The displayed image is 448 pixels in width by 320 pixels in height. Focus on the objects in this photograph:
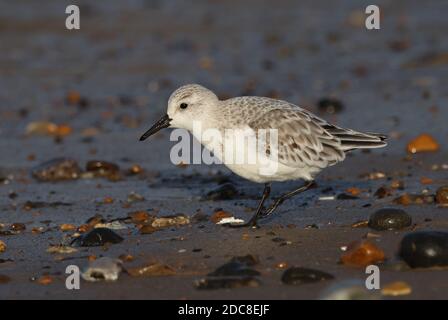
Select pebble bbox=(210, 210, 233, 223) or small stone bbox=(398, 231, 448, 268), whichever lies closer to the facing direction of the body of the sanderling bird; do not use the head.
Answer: the pebble

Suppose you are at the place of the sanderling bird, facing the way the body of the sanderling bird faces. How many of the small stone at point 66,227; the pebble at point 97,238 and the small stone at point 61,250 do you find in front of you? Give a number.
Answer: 3

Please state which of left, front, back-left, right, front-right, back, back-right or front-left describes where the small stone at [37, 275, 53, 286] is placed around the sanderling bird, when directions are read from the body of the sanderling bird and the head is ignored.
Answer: front-left

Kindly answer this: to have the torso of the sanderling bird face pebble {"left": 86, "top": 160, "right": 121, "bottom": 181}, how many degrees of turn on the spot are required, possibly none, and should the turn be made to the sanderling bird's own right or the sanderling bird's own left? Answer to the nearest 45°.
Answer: approximately 45° to the sanderling bird's own right

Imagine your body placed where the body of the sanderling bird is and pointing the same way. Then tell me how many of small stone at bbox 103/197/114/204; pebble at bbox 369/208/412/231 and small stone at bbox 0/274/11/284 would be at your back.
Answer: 1

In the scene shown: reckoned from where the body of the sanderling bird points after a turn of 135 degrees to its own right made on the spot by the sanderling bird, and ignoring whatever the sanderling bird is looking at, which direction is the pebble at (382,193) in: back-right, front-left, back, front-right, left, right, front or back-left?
front

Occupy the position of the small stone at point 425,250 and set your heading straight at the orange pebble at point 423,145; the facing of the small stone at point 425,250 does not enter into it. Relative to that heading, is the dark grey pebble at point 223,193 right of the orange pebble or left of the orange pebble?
left

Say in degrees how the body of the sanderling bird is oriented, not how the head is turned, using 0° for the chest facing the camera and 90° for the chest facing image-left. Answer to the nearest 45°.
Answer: approximately 90°

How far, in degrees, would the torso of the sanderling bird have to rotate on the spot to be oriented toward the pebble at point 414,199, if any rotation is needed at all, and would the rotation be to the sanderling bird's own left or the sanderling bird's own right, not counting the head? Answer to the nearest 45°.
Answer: approximately 135° to the sanderling bird's own right

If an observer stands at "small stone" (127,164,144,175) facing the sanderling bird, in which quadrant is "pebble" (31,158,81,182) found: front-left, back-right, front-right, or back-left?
back-right

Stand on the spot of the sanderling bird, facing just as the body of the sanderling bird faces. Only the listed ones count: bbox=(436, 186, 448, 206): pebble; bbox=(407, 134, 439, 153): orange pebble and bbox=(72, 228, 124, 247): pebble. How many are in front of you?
1

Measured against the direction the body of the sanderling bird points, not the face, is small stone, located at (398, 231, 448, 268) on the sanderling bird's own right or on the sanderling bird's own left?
on the sanderling bird's own left
